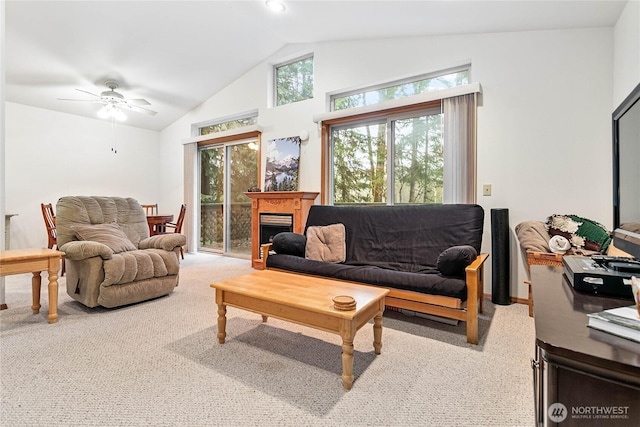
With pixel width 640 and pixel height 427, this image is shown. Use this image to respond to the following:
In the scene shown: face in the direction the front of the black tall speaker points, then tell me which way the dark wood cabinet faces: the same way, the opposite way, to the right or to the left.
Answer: to the right

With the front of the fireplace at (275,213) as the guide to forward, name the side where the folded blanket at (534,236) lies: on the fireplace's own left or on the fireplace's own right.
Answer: on the fireplace's own left

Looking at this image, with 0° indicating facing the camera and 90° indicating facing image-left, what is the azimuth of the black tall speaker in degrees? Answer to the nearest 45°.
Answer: approximately 0°

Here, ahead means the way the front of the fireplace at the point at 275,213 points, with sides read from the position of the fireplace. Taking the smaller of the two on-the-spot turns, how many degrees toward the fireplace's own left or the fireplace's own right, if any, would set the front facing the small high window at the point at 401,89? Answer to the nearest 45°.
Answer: approximately 90° to the fireplace's own left

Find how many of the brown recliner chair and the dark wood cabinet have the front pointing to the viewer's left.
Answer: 1

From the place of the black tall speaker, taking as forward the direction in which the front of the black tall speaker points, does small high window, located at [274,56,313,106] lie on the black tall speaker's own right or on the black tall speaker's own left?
on the black tall speaker's own right

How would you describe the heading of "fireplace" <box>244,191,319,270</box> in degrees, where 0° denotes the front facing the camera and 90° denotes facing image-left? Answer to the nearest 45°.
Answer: approximately 45°

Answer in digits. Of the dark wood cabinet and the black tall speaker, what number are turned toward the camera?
1

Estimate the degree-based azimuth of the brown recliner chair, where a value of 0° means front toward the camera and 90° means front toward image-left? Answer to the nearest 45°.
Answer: approximately 315°

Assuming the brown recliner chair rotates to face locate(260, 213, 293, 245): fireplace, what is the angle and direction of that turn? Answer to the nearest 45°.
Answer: approximately 45° to its left

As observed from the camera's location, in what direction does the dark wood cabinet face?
facing to the left of the viewer

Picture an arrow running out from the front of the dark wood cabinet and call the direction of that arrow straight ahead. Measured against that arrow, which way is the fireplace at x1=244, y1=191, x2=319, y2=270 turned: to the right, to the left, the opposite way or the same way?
to the left
